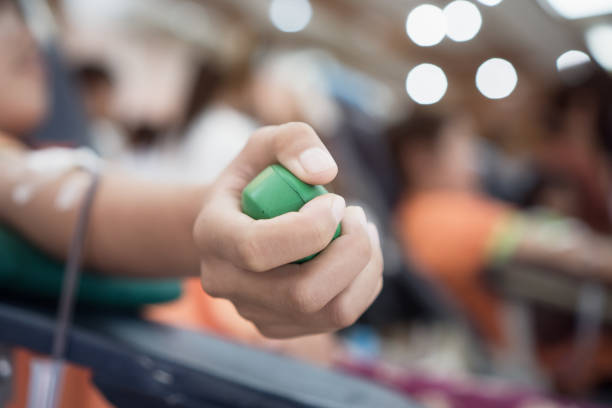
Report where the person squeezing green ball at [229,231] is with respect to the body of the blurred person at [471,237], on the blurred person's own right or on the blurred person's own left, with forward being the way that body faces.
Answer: on the blurred person's own right
